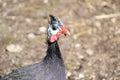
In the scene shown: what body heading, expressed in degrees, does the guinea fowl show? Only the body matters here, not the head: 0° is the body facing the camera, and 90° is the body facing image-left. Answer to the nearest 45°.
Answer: approximately 270°

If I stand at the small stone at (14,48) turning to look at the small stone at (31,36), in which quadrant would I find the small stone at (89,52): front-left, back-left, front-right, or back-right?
front-right

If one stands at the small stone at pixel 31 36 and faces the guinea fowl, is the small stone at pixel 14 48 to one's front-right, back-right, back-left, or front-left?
front-right

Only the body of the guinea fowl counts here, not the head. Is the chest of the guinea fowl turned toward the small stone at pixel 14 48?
no

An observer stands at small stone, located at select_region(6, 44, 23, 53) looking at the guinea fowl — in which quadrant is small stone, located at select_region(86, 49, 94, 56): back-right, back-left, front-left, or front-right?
front-left

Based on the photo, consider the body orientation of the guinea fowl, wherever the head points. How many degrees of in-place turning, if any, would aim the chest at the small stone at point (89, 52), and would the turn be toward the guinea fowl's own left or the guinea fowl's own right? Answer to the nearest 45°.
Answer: approximately 45° to the guinea fowl's own left
